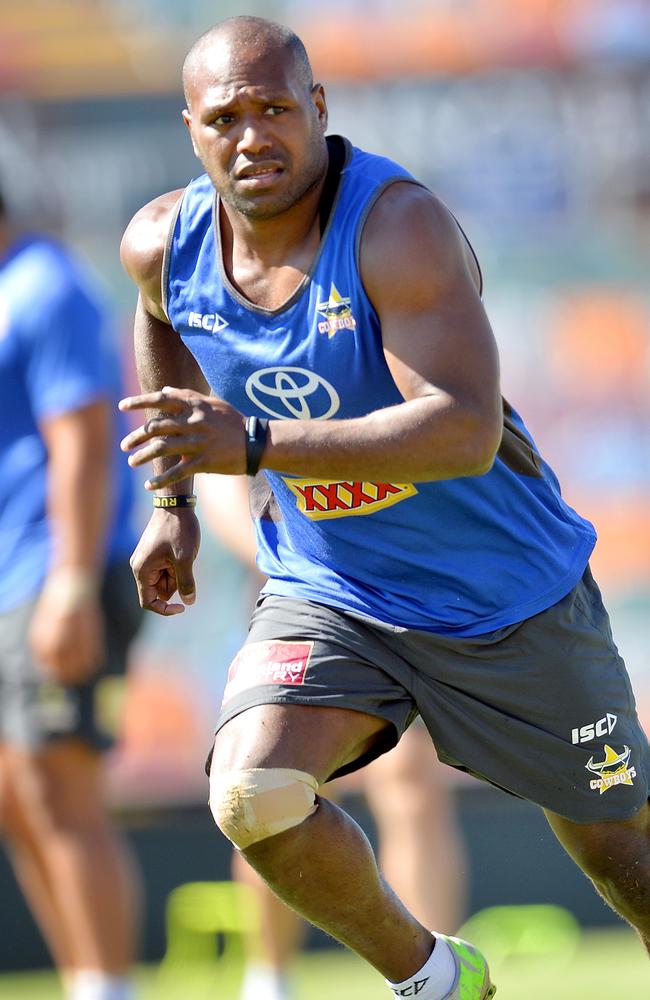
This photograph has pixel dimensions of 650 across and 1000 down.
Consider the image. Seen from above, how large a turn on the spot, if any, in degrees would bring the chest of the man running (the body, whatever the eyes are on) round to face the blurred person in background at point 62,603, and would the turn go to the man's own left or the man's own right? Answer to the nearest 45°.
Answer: approximately 90° to the man's own right

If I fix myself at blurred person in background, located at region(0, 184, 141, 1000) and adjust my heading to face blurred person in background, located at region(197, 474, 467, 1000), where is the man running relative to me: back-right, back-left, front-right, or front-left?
front-right

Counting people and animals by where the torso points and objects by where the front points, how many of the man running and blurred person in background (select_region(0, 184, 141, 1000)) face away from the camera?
0
